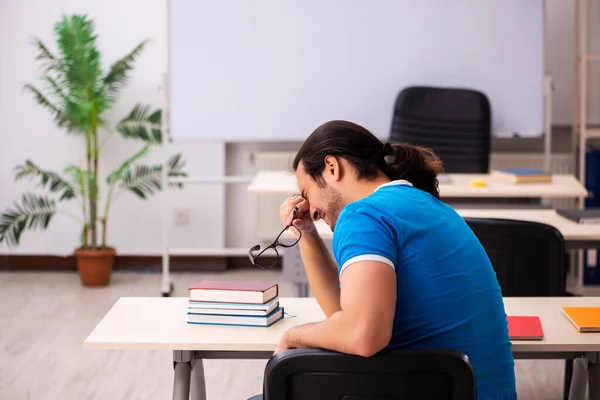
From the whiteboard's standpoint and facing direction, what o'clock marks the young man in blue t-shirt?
The young man in blue t-shirt is roughly at 12 o'clock from the whiteboard.

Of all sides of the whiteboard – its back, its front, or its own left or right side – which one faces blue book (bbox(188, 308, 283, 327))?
front

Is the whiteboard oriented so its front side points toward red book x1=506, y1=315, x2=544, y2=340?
yes

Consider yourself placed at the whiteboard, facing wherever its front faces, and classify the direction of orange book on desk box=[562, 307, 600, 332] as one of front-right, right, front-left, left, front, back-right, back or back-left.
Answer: front

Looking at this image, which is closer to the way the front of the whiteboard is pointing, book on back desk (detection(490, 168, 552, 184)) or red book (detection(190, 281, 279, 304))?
the red book

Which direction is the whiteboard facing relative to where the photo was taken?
toward the camera

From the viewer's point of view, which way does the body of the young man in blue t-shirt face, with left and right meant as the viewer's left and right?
facing away from the viewer and to the left of the viewer

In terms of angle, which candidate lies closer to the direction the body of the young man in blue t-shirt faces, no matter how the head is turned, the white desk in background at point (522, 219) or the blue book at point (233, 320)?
the blue book

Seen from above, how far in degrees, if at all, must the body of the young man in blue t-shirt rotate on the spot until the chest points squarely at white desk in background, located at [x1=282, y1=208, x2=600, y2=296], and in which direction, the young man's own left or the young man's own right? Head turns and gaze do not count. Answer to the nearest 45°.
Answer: approximately 45° to the young man's own right

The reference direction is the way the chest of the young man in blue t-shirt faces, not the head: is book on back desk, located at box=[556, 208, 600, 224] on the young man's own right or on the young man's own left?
on the young man's own right

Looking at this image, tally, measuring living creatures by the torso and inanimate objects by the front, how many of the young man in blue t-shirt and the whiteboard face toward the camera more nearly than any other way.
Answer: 1

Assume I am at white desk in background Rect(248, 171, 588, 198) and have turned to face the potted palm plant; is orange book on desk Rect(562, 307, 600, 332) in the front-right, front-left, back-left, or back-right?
back-left

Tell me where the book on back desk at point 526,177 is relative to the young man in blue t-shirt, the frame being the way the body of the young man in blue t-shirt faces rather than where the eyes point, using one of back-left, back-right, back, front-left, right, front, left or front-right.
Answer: front-right

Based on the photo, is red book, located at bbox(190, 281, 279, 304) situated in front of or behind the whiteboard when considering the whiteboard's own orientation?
in front

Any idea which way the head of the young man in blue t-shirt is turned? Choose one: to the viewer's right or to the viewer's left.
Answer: to the viewer's left
